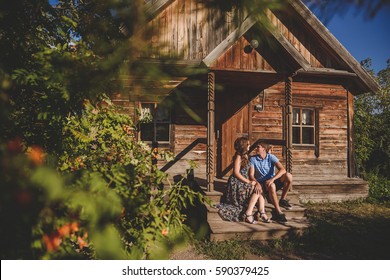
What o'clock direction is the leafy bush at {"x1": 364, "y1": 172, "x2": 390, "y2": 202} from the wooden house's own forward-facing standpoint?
The leafy bush is roughly at 8 o'clock from the wooden house.

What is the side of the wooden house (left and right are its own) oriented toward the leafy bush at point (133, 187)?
front

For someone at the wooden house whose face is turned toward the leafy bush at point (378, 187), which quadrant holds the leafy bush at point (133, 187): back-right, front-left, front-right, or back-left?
back-right

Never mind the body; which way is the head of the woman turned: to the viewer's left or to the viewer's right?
to the viewer's right

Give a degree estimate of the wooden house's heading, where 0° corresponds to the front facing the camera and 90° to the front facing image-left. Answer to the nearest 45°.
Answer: approximately 0°

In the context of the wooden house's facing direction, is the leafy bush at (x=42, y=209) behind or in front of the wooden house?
in front
